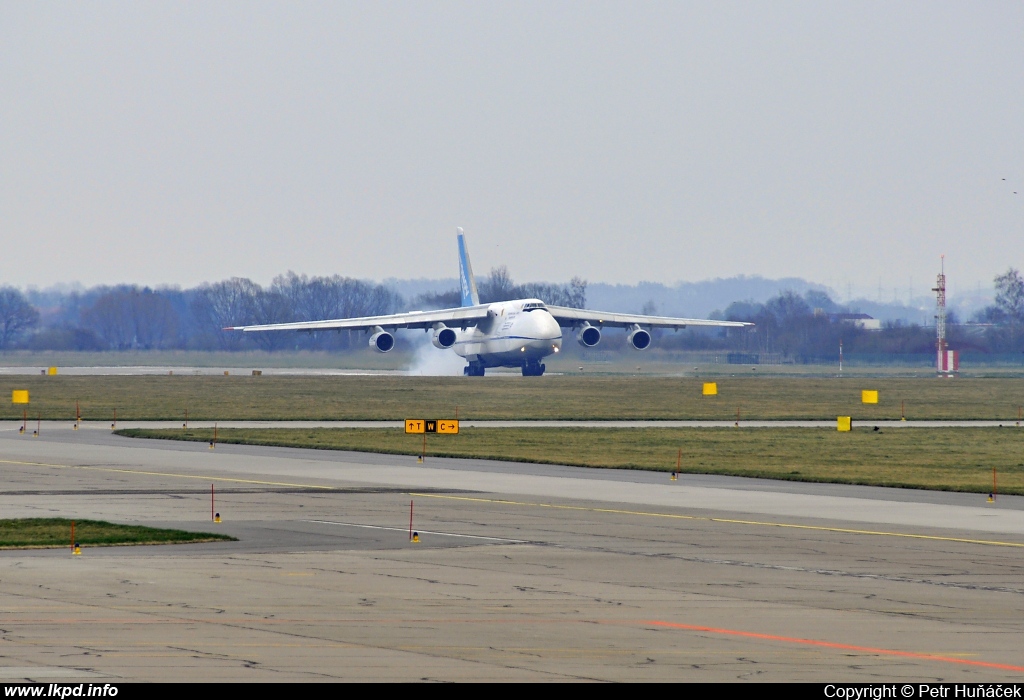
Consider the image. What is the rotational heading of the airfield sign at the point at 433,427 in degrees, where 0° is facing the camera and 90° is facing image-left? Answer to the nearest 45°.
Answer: approximately 0°
